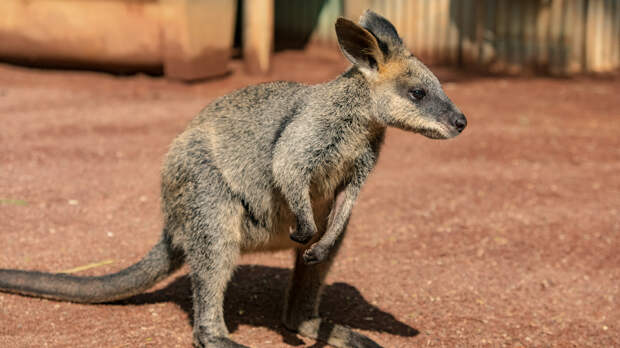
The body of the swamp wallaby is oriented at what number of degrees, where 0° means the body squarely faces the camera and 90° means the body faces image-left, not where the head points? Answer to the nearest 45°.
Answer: approximately 270°
